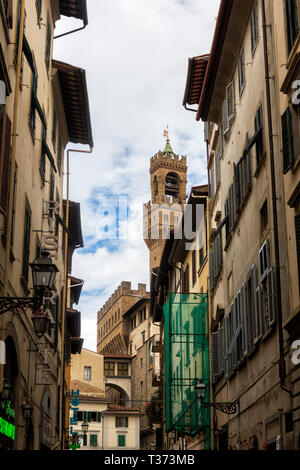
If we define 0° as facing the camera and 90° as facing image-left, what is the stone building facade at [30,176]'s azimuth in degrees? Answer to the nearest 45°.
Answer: approximately 270°

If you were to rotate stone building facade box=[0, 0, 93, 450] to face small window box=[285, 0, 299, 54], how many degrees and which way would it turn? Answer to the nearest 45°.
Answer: approximately 45° to its right
